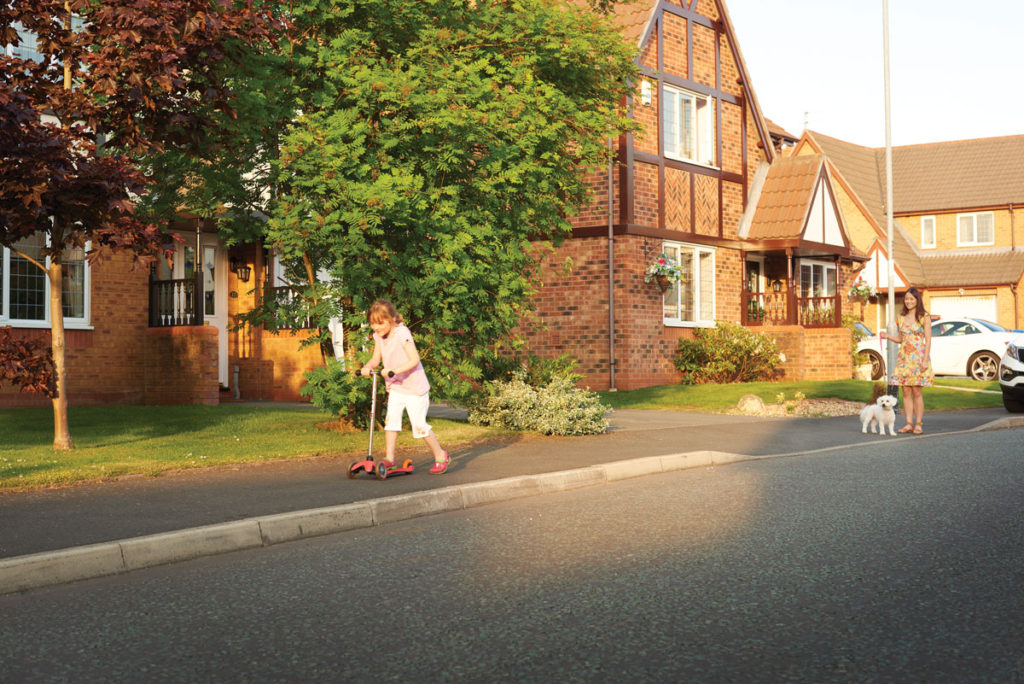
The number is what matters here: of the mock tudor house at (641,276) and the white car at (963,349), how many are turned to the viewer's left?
1

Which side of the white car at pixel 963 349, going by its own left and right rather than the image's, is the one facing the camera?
left

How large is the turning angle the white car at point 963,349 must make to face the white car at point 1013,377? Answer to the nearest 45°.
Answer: approximately 90° to its left

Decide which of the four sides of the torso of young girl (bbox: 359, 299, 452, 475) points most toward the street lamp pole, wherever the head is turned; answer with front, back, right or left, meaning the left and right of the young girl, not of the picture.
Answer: back

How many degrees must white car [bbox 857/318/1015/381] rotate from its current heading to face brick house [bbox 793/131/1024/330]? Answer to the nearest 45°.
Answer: approximately 90° to its right

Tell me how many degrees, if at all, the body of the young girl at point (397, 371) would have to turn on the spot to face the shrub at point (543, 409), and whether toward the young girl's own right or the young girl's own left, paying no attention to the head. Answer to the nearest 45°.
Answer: approximately 180°

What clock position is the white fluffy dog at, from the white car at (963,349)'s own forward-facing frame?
The white fluffy dog is roughly at 9 o'clock from the white car.

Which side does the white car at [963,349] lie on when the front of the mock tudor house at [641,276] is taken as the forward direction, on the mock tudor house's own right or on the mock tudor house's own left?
on the mock tudor house's own left

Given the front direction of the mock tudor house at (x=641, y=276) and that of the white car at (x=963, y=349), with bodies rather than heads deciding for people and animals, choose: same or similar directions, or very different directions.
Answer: very different directions
